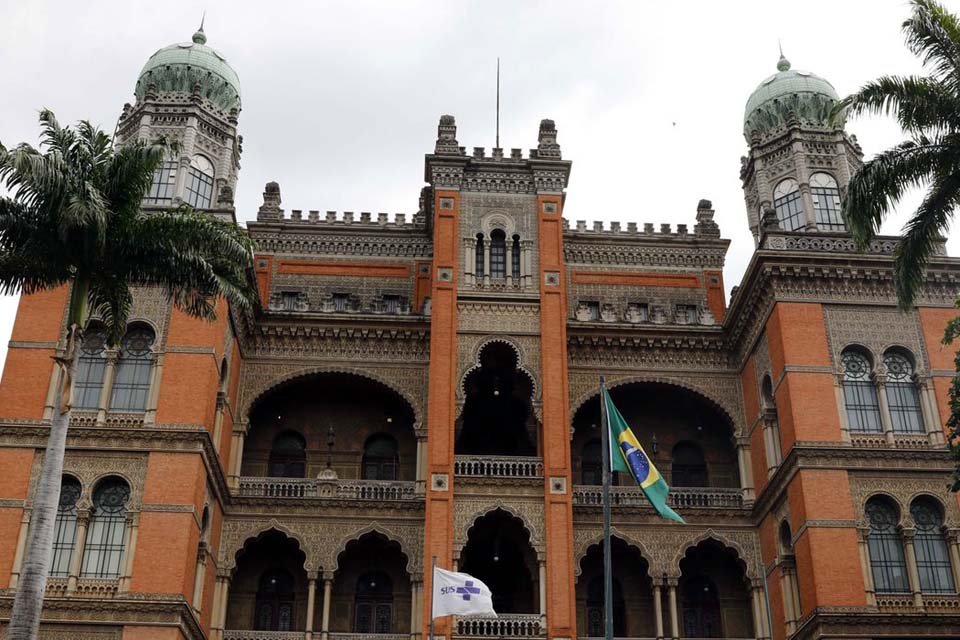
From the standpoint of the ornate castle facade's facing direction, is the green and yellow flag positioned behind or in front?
in front

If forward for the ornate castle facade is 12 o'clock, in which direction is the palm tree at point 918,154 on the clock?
The palm tree is roughly at 11 o'clock from the ornate castle facade.

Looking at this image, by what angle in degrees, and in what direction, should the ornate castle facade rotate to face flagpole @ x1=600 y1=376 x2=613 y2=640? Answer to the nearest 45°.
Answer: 0° — it already faces it

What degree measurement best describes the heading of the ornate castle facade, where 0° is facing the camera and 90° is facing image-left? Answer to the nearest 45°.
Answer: approximately 0°
